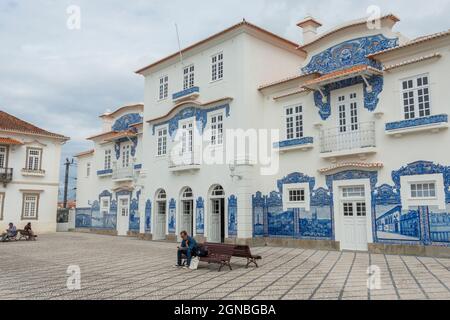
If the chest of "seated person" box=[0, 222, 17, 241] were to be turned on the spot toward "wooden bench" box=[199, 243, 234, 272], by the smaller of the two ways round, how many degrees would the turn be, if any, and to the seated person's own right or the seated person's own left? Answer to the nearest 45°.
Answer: approximately 45° to the seated person's own left

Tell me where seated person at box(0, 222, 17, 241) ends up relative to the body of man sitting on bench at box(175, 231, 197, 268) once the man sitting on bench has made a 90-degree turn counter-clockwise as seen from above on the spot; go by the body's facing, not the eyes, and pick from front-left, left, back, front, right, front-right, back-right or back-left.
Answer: back

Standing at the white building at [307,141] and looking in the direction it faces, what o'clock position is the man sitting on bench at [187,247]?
The man sitting on bench is roughly at 12 o'clock from the white building.

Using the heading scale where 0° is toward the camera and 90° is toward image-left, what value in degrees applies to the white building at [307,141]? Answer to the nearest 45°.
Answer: approximately 45°

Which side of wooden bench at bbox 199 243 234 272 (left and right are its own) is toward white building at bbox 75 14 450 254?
back

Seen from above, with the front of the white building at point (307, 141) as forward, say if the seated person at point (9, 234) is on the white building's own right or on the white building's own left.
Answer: on the white building's own right

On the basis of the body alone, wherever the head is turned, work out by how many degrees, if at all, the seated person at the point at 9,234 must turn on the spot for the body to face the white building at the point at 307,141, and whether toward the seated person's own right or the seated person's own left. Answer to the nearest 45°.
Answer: approximately 90° to the seated person's own left

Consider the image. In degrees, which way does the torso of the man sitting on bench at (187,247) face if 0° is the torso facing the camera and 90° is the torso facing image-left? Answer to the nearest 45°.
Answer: approximately 45°

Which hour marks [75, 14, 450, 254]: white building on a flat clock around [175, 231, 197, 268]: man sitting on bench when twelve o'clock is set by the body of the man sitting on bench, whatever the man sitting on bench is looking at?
The white building is roughly at 6 o'clock from the man sitting on bench.
